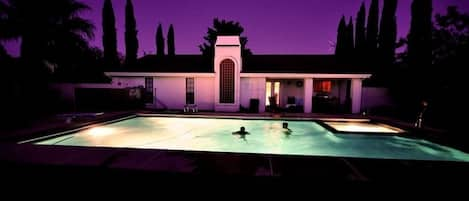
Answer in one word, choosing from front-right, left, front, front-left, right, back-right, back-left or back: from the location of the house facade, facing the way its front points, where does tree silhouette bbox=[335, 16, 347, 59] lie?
back-left

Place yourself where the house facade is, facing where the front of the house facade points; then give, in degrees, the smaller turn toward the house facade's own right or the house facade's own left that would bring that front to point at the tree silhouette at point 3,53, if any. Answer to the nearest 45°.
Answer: approximately 90° to the house facade's own right

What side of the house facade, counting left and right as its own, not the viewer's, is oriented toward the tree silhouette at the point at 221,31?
back

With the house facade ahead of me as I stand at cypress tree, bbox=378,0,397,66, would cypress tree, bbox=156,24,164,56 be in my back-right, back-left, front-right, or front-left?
front-right

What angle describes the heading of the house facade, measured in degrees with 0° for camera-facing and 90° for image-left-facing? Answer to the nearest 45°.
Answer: approximately 0°

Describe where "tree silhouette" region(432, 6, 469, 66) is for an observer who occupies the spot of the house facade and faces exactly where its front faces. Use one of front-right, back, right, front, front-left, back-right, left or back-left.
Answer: left

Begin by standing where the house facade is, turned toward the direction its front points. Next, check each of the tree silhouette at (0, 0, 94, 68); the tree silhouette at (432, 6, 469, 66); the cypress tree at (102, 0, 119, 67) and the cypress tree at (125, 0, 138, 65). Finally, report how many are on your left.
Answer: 1

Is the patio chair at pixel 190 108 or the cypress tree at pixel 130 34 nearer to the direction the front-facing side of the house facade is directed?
the patio chair

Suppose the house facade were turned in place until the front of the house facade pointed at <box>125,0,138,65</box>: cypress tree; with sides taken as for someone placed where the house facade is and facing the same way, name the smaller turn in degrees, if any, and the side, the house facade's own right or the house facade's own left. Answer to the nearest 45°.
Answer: approximately 135° to the house facade's own right

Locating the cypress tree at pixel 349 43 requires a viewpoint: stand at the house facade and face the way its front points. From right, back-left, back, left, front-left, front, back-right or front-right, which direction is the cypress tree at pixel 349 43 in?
back-left

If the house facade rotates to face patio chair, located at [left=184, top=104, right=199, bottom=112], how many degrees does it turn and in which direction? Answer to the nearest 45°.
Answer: approximately 90° to its right

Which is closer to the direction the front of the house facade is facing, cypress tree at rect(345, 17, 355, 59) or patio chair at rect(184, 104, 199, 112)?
the patio chair

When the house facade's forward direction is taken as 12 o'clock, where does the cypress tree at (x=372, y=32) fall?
The cypress tree is roughly at 8 o'clock from the house facade.
